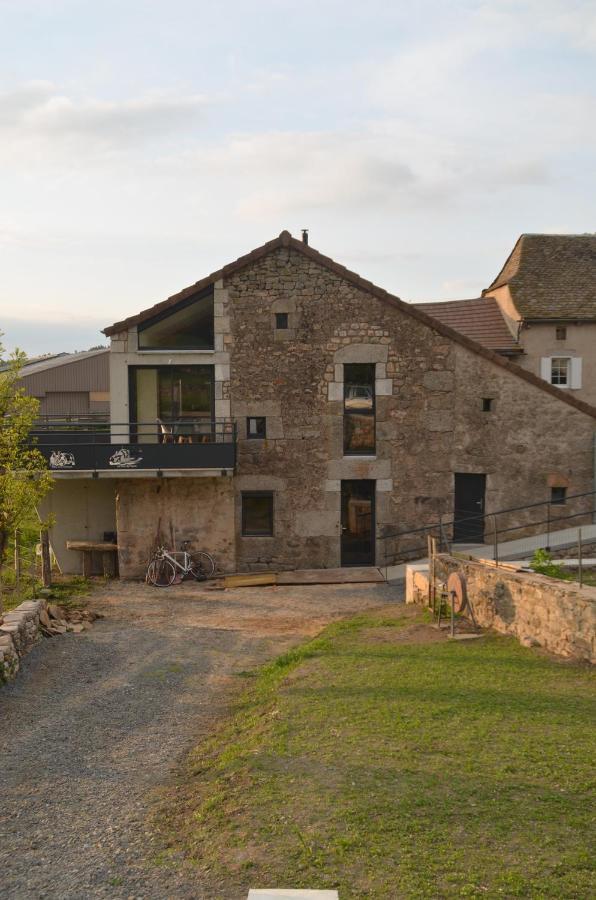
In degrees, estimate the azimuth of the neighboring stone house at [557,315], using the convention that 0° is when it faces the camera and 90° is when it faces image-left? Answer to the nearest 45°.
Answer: approximately 0°

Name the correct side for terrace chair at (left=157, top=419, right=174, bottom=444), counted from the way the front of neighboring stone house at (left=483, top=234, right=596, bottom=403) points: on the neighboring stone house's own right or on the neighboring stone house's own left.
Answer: on the neighboring stone house's own right

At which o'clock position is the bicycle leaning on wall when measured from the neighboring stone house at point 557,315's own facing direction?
The bicycle leaning on wall is roughly at 2 o'clock from the neighboring stone house.

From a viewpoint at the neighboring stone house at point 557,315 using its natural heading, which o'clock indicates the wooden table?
The wooden table is roughly at 2 o'clock from the neighboring stone house.

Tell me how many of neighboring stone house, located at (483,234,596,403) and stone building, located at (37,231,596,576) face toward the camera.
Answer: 2

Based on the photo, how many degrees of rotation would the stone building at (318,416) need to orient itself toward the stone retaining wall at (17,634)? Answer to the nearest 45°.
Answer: approximately 45° to its right
